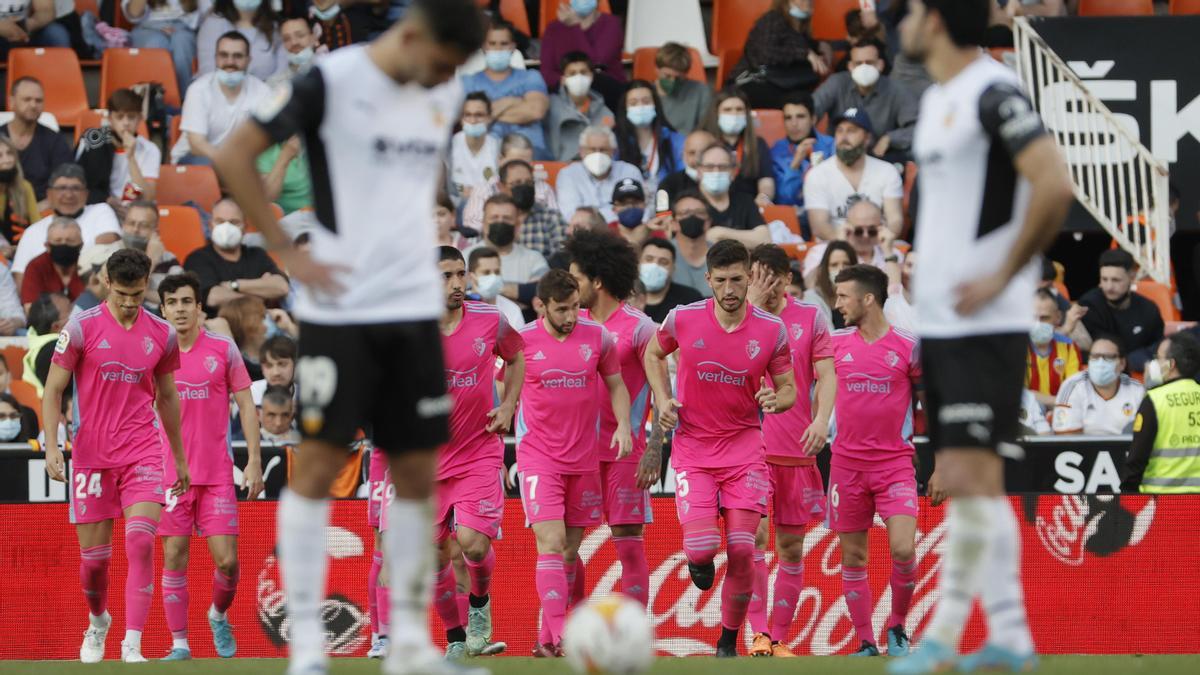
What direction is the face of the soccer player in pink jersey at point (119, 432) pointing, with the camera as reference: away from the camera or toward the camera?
toward the camera

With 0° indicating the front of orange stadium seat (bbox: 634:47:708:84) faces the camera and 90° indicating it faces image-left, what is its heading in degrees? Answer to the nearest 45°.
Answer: approximately 0°

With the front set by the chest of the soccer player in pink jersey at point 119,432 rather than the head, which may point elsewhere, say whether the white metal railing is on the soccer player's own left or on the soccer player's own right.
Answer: on the soccer player's own left

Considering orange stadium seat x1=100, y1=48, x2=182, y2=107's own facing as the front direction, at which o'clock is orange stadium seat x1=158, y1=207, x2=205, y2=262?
orange stadium seat x1=158, y1=207, x2=205, y2=262 is roughly at 12 o'clock from orange stadium seat x1=100, y1=48, x2=182, y2=107.

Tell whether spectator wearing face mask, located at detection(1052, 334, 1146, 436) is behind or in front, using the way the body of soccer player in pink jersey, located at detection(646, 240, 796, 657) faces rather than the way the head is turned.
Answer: behind

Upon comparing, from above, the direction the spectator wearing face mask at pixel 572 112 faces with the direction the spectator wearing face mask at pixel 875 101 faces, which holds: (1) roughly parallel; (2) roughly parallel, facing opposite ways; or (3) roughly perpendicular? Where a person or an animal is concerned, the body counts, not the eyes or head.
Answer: roughly parallel

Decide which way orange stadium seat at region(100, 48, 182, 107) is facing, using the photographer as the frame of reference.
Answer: facing the viewer

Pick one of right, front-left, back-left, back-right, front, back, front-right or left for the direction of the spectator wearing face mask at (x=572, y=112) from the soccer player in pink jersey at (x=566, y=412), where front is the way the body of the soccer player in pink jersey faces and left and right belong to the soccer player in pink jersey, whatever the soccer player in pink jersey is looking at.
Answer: back

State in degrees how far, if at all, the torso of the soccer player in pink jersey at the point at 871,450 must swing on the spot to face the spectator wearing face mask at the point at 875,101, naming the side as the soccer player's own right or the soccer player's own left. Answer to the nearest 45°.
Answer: approximately 180°

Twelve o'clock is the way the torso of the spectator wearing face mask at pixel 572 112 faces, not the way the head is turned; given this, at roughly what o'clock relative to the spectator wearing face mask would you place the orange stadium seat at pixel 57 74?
The orange stadium seat is roughly at 3 o'clock from the spectator wearing face mask.

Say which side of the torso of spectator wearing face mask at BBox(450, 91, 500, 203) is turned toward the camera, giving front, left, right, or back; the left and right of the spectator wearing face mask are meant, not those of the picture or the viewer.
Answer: front

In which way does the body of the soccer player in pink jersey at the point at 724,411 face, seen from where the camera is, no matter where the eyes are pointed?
toward the camera

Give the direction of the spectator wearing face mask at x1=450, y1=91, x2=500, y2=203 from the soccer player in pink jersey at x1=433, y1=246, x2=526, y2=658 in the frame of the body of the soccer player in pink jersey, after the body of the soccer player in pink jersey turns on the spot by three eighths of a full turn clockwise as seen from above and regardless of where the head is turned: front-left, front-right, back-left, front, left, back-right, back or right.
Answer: front-right

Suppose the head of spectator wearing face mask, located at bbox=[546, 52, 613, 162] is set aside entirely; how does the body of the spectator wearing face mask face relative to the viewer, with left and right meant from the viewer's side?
facing the viewer

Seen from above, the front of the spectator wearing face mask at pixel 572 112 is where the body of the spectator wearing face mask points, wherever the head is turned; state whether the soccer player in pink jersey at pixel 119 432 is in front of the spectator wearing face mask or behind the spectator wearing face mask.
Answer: in front

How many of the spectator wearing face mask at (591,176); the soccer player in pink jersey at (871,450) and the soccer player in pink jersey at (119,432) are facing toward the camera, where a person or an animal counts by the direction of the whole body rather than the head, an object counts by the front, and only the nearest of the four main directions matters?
3
